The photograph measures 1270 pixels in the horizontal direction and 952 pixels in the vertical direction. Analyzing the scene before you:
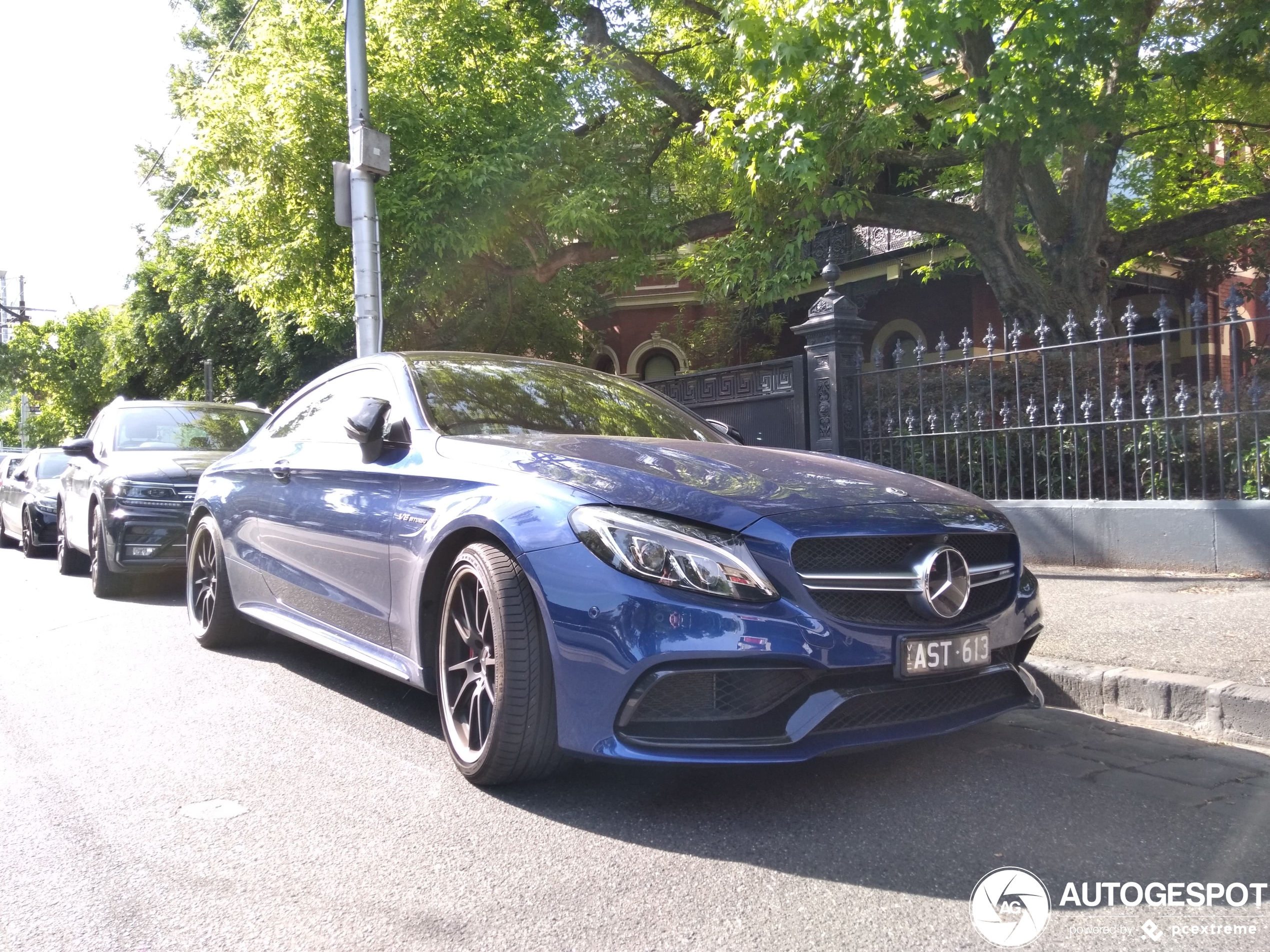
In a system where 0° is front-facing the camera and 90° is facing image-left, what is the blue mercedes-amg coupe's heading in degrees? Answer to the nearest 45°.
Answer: approximately 315°

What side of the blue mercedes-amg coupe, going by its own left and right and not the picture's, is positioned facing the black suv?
back

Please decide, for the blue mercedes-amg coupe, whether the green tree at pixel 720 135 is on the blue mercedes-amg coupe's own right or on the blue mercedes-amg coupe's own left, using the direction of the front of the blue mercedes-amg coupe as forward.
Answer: on the blue mercedes-amg coupe's own left

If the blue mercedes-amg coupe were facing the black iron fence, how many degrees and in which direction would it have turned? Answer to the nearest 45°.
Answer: approximately 90° to its left

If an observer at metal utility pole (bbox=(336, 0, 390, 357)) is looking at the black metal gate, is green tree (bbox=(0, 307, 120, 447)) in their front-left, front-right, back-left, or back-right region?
back-left

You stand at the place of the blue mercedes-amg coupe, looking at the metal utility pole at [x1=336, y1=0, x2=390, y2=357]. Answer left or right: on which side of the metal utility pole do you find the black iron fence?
right

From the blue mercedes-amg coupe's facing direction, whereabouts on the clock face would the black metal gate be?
The black metal gate is roughly at 8 o'clock from the blue mercedes-amg coupe.

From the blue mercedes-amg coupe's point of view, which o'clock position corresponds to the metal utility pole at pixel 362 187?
The metal utility pole is roughly at 7 o'clock from the blue mercedes-amg coupe.

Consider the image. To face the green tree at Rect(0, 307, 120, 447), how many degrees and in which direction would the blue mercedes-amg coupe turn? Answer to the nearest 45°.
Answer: approximately 180°
